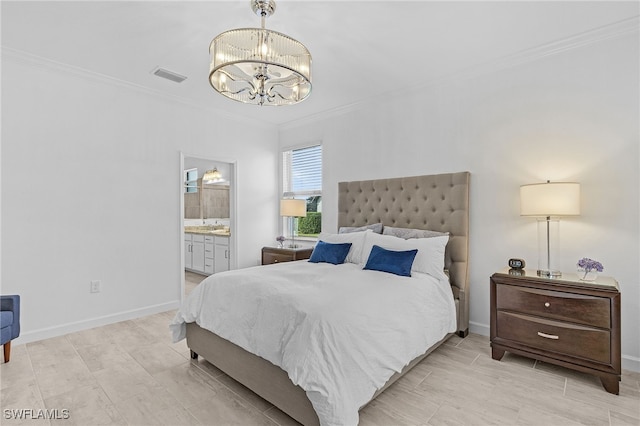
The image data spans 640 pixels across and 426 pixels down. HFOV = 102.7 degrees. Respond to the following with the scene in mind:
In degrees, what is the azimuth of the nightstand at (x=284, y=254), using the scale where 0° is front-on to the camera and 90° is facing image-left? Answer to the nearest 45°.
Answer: approximately 45°

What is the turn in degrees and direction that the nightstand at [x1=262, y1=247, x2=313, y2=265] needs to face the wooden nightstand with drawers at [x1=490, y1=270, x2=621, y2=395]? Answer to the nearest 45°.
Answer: approximately 90° to its left

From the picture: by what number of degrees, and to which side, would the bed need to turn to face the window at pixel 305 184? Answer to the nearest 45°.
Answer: approximately 90° to its right

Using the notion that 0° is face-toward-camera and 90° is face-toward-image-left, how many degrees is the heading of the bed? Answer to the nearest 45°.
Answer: approximately 45°

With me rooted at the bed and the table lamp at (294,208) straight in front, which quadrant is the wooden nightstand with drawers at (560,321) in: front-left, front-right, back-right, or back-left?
back-right

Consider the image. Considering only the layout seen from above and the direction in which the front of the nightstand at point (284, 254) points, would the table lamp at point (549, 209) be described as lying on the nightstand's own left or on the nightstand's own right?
on the nightstand's own left
